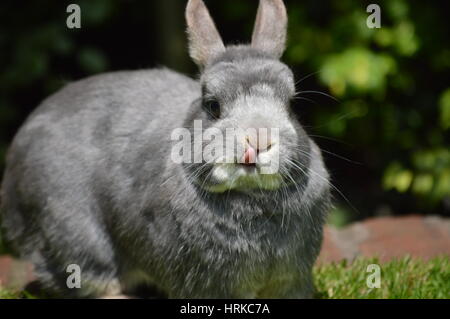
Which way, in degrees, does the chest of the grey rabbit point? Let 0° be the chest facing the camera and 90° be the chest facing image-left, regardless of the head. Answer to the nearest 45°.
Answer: approximately 315°
